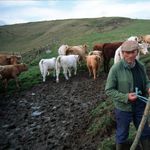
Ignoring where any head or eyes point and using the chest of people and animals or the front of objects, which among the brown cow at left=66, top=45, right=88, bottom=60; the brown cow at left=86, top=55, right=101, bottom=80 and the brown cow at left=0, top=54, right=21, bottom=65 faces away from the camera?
the brown cow at left=86, top=55, right=101, bottom=80

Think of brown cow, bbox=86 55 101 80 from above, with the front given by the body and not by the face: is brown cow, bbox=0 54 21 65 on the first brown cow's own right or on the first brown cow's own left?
on the first brown cow's own left

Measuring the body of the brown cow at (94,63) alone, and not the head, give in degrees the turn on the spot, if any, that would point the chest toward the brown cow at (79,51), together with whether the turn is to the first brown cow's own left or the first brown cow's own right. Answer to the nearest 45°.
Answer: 0° — it already faces it

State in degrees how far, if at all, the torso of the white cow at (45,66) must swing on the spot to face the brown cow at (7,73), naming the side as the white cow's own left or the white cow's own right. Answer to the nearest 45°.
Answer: approximately 135° to the white cow's own left

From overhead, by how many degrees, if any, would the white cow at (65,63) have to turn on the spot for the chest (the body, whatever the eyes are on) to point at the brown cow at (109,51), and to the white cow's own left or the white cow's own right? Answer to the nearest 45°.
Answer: approximately 45° to the white cow's own right

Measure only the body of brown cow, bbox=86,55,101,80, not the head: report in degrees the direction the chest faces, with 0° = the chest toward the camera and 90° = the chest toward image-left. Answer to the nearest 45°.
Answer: approximately 180°
